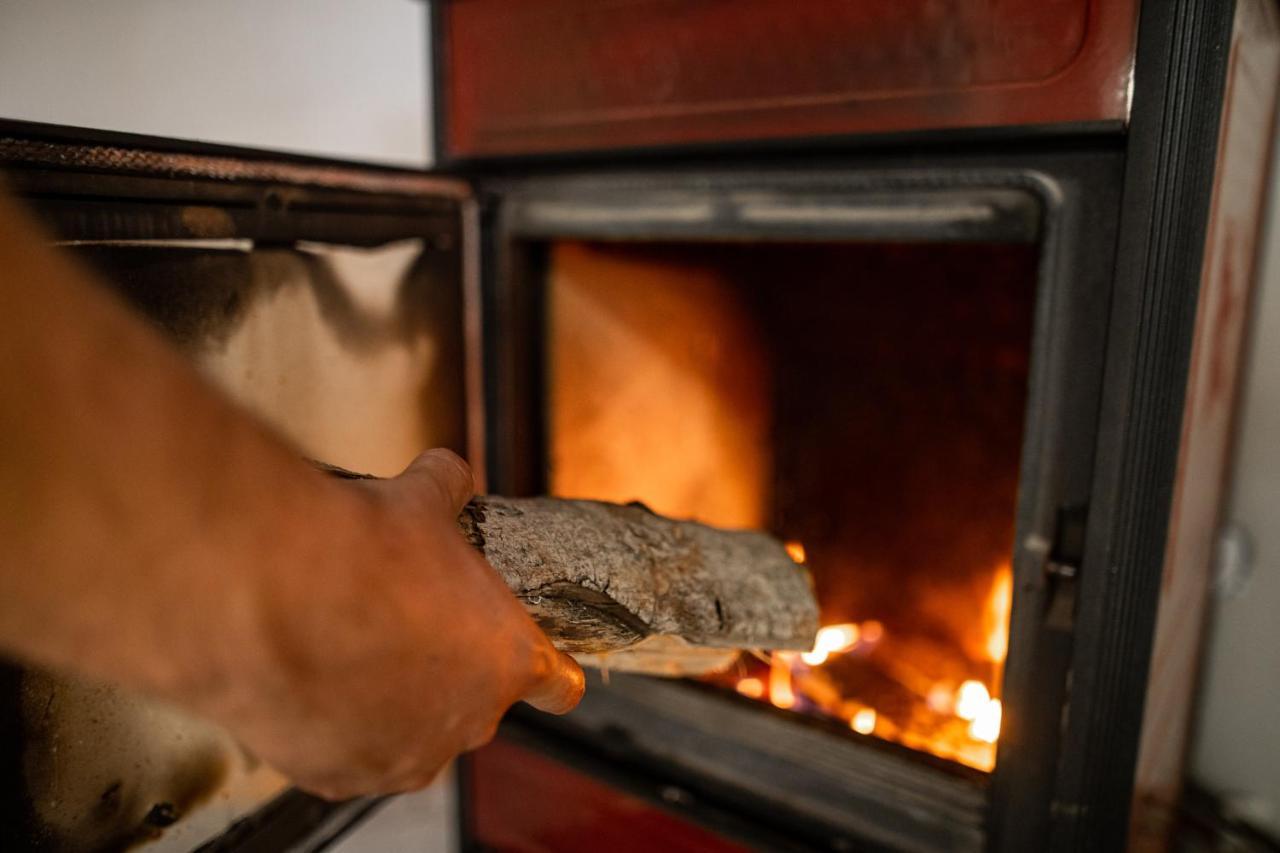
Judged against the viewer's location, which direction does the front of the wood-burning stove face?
facing the viewer and to the left of the viewer
